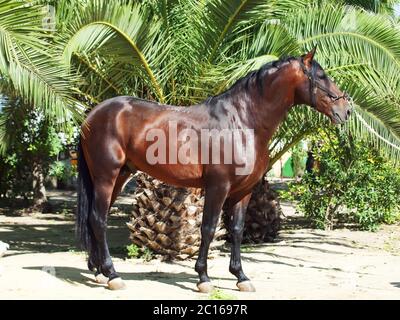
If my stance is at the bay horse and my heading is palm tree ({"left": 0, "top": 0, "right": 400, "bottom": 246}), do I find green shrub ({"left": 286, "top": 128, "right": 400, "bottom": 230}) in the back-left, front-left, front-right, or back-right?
front-right

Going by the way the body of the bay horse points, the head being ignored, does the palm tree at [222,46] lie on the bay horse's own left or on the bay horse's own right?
on the bay horse's own left

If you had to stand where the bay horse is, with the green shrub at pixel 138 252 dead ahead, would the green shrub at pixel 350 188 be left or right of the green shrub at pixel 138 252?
right

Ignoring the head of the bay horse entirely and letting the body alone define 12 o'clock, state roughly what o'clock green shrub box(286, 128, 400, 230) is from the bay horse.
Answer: The green shrub is roughly at 10 o'clock from the bay horse.

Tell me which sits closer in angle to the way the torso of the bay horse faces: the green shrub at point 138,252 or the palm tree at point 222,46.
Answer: the palm tree

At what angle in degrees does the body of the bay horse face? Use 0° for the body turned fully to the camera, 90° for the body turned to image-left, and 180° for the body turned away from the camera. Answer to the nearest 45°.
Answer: approximately 270°

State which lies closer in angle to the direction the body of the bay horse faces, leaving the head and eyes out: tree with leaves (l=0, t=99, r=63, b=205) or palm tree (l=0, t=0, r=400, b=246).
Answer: the palm tree

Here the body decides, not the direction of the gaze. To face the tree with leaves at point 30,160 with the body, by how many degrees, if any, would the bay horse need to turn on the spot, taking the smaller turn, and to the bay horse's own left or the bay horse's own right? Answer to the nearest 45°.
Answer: approximately 135° to the bay horse's own left
